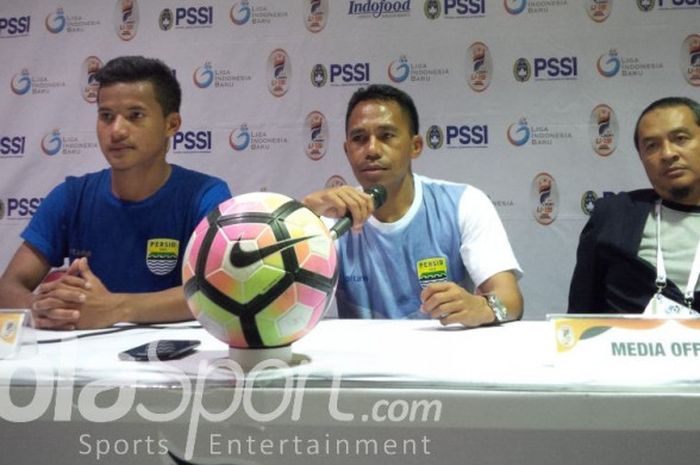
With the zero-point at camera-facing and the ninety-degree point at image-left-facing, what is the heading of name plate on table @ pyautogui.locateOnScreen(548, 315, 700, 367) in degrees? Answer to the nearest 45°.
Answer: approximately 0°
